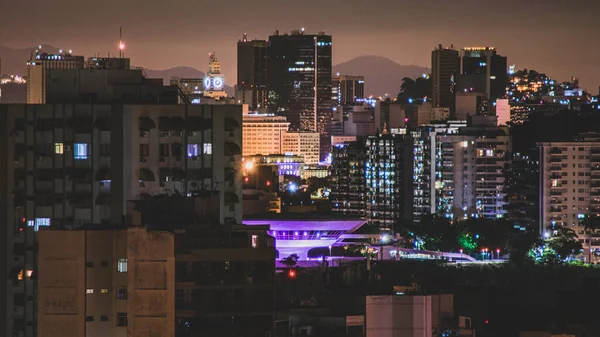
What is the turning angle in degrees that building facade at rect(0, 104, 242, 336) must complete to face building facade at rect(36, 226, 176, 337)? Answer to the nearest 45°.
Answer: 0° — it already faces it

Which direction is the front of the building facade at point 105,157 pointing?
toward the camera
